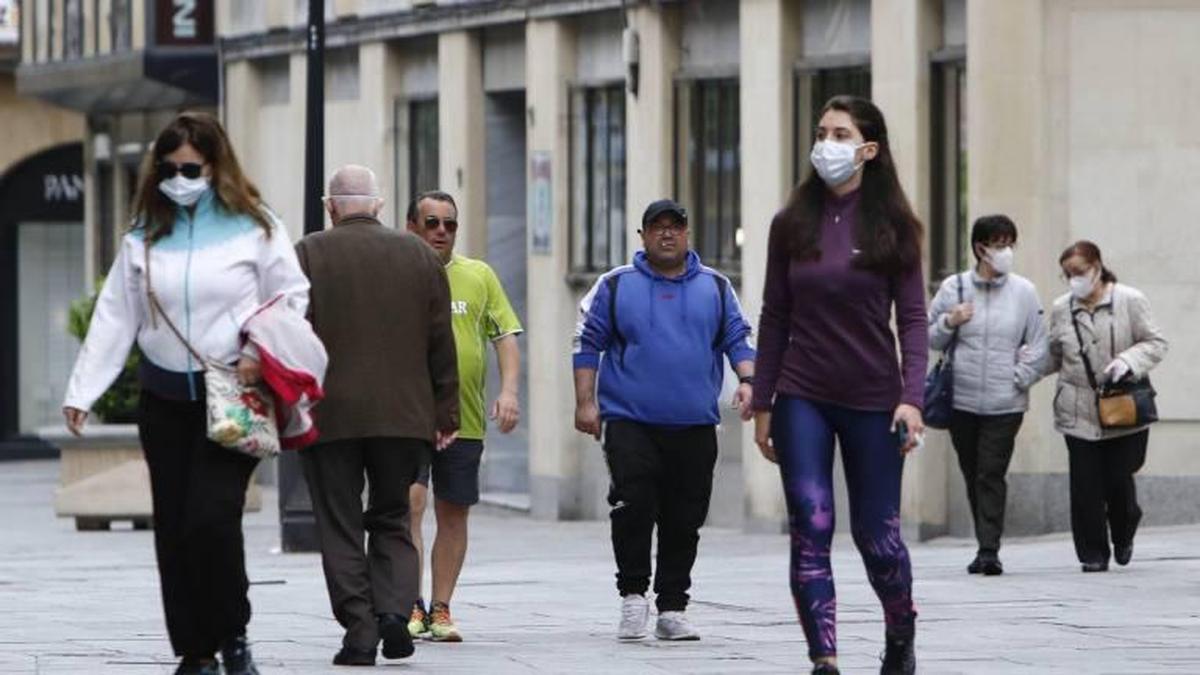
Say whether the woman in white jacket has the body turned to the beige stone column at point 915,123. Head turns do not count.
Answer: no

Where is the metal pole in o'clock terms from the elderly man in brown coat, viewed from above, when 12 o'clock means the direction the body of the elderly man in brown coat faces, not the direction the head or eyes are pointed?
The metal pole is roughly at 12 o'clock from the elderly man in brown coat.

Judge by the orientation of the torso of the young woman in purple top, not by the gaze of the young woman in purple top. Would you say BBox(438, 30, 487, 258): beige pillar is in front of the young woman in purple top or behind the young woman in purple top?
behind

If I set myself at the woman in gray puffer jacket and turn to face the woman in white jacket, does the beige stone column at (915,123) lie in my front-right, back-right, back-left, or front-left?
back-right

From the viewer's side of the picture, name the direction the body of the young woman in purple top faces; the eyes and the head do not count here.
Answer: toward the camera

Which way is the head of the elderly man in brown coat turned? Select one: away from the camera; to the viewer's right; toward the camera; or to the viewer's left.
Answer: away from the camera

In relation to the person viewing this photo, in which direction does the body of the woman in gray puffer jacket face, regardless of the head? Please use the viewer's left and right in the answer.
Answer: facing the viewer

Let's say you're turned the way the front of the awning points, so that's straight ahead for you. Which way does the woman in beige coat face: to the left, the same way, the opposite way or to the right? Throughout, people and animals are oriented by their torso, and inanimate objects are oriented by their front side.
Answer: the same way

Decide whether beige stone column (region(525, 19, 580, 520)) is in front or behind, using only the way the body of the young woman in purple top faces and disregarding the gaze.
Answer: behind

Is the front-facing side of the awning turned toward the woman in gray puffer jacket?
no

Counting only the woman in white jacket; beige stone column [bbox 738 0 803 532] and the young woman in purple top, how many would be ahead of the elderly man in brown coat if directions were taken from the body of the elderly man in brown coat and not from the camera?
1

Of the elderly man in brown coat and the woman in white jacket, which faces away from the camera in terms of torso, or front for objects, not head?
the elderly man in brown coat

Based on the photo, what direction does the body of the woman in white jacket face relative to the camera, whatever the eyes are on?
toward the camera

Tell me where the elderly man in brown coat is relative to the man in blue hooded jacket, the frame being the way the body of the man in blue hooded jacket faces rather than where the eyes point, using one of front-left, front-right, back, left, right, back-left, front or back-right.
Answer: front-right

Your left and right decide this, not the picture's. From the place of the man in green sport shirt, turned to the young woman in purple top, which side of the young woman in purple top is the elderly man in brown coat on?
right

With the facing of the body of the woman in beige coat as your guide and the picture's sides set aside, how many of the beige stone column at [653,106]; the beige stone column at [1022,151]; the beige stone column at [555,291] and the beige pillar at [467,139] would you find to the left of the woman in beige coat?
0

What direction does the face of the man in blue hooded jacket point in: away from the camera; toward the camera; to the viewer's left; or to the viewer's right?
toward the camera

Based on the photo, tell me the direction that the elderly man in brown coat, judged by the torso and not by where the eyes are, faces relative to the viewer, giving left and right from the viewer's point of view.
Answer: facing away from the viewer

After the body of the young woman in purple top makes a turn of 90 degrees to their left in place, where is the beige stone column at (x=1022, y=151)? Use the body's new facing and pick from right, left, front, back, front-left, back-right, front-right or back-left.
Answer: left
